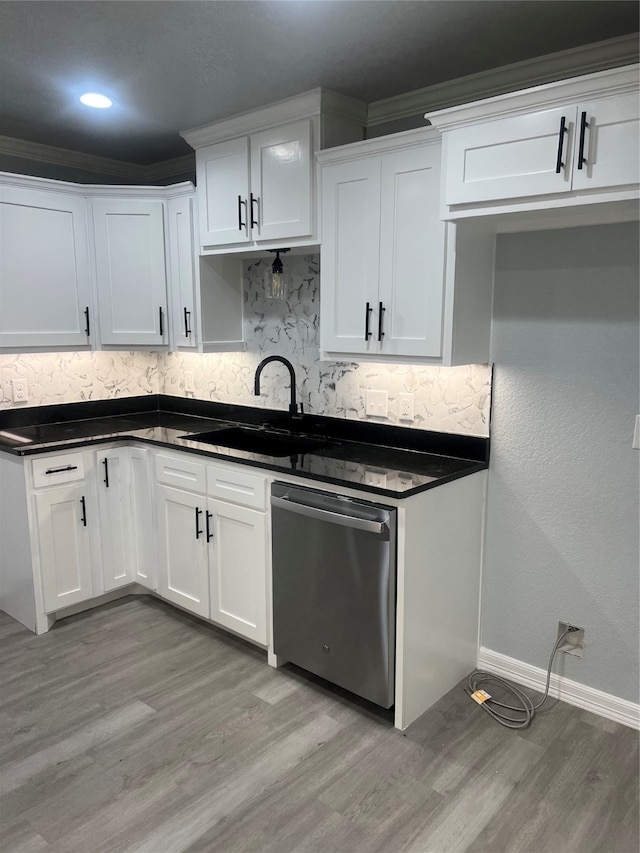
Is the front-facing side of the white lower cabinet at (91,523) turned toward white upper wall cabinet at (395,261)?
yes

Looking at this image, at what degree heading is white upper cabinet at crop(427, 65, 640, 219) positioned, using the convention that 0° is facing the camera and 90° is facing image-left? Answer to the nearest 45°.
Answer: approximately 45°

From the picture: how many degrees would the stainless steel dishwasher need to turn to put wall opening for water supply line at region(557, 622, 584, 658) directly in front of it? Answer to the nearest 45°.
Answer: approximately 135° to its left

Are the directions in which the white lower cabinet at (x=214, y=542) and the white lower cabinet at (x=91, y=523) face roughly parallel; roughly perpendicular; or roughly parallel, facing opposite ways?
roughly perpendicular

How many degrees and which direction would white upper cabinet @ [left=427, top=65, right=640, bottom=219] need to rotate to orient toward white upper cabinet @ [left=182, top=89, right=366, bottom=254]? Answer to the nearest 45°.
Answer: approximately 90° to its right

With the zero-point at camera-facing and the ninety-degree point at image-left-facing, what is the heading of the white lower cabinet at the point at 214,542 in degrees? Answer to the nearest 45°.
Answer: approximately 45°

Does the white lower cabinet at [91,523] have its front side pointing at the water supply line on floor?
yes
